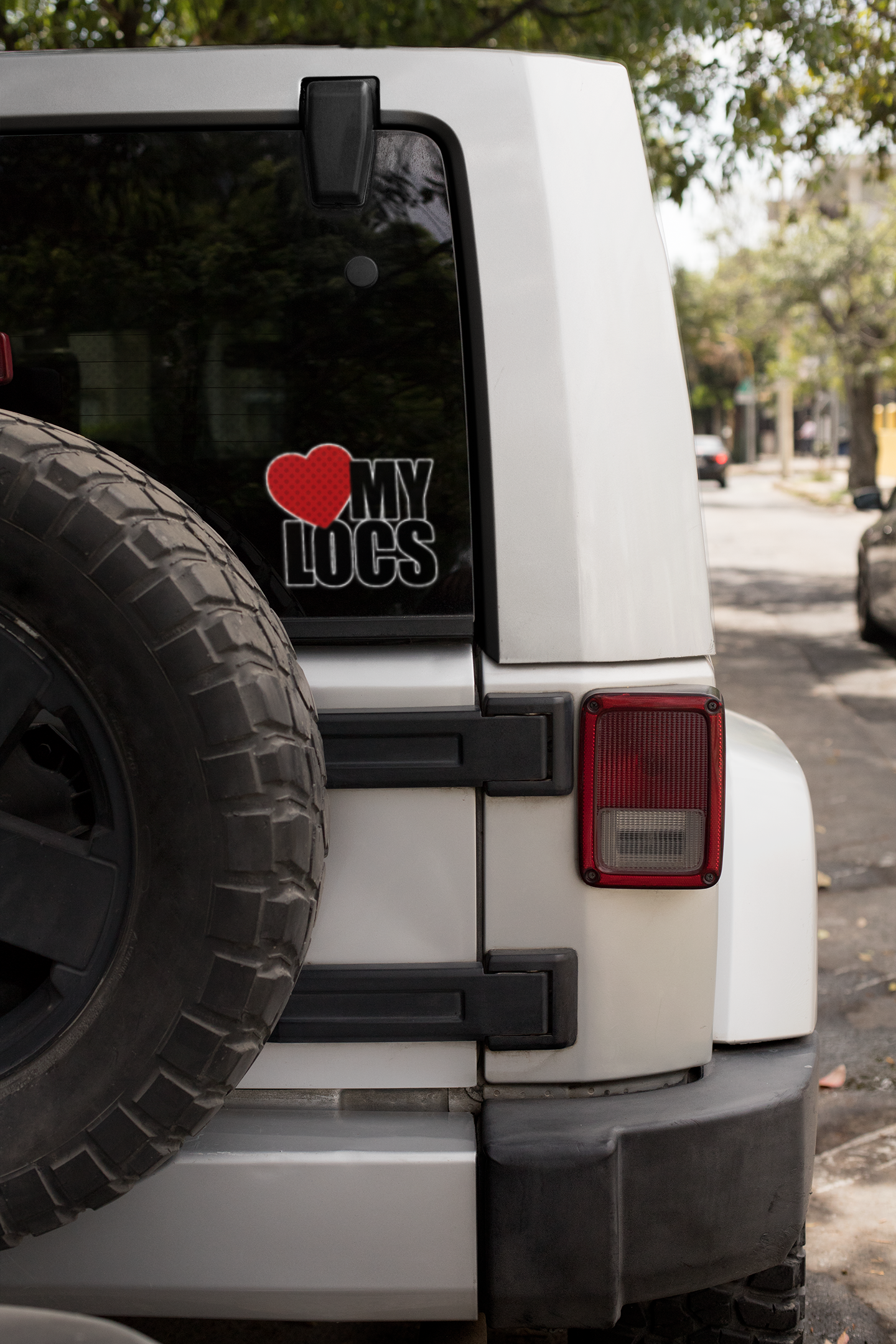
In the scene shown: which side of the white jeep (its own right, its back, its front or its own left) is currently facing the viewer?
back

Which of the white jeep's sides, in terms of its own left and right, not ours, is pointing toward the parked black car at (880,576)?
front

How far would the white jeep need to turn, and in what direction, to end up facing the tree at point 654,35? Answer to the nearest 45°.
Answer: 0° — it already faces it
